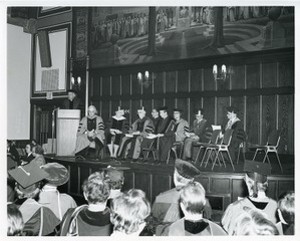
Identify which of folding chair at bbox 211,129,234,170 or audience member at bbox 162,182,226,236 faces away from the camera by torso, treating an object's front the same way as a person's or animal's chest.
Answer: the audience member

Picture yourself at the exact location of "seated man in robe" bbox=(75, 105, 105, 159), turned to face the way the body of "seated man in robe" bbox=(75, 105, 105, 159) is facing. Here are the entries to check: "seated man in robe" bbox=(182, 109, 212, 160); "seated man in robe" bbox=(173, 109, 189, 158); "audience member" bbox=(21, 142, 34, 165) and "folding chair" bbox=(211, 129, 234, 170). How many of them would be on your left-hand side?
3

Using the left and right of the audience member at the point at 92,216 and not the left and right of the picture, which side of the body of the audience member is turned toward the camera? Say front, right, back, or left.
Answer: back

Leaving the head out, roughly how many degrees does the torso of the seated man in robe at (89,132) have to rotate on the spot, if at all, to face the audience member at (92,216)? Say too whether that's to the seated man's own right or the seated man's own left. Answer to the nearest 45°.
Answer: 0° — they already face them

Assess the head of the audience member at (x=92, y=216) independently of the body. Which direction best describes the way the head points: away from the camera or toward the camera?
away from the camera

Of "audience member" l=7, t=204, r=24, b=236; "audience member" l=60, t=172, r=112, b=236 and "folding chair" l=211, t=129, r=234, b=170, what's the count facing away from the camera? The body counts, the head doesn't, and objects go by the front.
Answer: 2

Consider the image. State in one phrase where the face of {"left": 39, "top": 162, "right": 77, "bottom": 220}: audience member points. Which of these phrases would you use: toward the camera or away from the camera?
away from the camera
